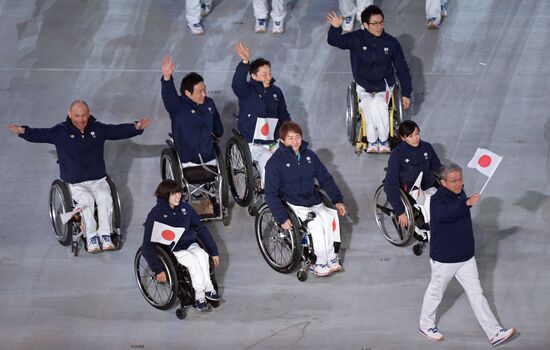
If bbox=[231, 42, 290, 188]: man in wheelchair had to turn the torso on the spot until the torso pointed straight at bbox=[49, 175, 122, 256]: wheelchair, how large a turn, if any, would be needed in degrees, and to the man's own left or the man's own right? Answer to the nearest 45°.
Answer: approximately 90° to the man's own right

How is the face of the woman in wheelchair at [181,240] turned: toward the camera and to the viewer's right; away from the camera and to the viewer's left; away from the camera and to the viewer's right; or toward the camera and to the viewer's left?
toward the camera and to the viewer's right

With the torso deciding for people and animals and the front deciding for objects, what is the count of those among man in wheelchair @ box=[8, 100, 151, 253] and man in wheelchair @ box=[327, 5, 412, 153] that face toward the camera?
2

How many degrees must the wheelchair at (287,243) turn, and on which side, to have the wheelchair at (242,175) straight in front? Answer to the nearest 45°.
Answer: approximately 180°

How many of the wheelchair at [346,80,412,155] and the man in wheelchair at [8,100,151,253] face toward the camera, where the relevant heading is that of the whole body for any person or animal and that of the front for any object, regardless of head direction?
2

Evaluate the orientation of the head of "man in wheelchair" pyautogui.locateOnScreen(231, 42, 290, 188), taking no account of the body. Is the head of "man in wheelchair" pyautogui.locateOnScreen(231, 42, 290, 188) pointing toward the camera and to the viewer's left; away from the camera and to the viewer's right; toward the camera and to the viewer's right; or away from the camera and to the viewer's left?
toward the camera and to the viewer's right

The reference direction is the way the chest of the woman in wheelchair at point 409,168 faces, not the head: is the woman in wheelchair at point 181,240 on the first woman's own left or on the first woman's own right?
on the first woman's own right
